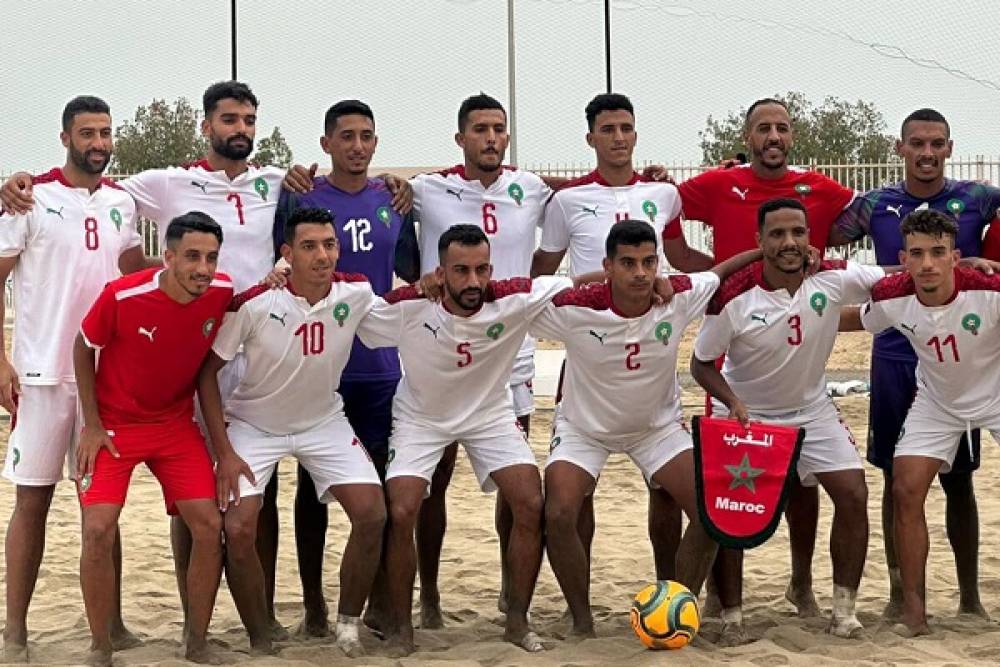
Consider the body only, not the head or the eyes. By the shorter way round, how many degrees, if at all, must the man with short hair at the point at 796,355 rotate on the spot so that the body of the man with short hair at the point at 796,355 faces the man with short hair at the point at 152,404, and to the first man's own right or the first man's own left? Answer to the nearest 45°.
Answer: approximately 90° to the first man's own right

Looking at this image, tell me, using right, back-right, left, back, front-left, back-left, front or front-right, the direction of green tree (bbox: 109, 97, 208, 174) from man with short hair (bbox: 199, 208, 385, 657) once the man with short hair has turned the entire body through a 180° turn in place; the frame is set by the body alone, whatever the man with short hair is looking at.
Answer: front

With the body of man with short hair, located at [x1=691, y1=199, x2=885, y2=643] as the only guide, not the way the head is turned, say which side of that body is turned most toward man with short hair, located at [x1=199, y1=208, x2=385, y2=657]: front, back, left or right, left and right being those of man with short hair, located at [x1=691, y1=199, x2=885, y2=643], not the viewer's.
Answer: right

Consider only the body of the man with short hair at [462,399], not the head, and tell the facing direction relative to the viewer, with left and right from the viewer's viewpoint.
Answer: facing the viewer

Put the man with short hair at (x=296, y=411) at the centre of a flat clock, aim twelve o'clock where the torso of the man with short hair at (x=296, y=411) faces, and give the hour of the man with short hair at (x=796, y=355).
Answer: the man with short hair at (x=796, y=355) is roughly at 9 o'clock from the man with short hair at (x=296, y=411).

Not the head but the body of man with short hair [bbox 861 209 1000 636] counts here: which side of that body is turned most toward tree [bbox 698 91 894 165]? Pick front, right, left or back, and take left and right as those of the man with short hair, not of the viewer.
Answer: back

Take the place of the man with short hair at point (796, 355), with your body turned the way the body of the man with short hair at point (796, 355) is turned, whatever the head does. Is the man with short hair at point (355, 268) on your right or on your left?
on your right

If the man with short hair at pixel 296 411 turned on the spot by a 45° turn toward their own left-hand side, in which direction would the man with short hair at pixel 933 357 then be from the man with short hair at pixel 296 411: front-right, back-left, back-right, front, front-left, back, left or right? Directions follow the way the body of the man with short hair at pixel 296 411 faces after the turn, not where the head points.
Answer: front-left

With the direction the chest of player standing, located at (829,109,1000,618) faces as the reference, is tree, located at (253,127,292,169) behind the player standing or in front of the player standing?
behind

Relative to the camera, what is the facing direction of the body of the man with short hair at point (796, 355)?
toward the camera

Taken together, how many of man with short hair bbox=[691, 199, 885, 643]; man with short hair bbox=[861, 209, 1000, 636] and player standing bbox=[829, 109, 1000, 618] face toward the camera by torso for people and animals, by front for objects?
3
